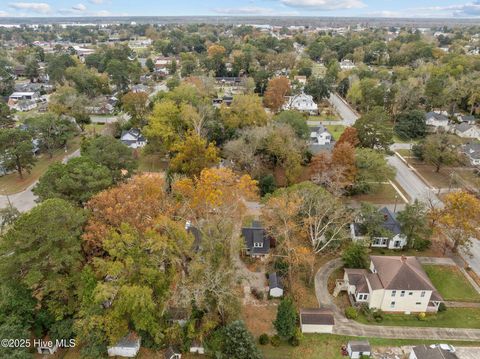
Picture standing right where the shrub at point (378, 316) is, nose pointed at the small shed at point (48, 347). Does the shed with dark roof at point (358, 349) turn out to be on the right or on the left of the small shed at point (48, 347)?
left

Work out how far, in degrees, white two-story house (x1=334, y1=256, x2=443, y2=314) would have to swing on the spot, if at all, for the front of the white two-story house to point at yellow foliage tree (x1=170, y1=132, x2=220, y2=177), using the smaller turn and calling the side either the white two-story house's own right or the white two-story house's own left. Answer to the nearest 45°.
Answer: approximately 180°

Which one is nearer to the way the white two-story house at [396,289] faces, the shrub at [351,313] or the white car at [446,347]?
the white car

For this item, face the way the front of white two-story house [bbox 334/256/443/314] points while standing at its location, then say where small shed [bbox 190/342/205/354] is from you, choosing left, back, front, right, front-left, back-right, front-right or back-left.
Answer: back-right

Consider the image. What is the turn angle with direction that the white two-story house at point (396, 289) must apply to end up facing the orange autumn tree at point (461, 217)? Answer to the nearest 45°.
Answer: approximately 90° to its left

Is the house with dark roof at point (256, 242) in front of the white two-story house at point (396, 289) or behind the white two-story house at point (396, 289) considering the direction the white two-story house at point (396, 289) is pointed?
behind
